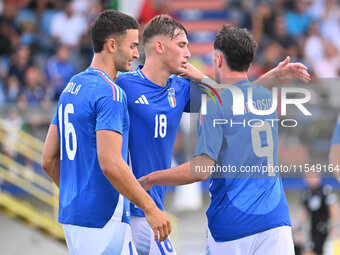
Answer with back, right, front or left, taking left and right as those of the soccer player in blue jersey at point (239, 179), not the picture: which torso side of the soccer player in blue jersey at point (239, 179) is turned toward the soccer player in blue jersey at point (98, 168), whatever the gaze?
left

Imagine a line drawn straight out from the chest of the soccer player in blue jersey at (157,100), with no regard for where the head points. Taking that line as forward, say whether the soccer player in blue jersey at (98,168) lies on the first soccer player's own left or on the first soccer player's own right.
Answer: on the first soccer player's own right

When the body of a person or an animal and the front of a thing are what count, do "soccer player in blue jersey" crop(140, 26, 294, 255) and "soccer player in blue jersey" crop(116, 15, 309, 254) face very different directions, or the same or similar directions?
very different directions

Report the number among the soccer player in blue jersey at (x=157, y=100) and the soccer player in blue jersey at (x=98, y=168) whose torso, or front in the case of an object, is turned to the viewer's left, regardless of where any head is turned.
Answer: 0

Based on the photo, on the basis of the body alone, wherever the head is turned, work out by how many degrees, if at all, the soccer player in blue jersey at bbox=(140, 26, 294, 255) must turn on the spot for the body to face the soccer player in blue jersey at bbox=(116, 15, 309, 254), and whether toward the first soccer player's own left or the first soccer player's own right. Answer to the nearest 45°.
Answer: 0° — they already face them

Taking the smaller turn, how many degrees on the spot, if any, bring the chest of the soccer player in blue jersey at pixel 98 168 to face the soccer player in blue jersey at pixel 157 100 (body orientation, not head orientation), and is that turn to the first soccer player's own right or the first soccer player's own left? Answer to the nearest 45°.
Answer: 0° — they already face them

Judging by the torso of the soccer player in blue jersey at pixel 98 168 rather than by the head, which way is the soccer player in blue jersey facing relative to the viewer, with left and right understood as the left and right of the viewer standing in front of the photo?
facing away from the viewer and to the right of the viewer

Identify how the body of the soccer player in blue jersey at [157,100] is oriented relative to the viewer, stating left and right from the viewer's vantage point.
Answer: facing the viewer and to the right of the viewer

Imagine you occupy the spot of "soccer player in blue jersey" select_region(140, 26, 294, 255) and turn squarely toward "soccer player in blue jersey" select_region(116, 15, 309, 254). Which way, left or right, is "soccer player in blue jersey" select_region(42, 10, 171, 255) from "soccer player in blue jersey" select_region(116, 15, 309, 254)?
left

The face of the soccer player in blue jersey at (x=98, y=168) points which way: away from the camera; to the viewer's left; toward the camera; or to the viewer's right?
to the viewer's right

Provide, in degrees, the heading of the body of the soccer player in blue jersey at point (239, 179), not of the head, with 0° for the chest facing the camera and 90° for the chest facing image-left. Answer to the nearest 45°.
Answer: approximately 135°

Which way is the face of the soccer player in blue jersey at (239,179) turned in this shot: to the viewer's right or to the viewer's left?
to the viewer's left
